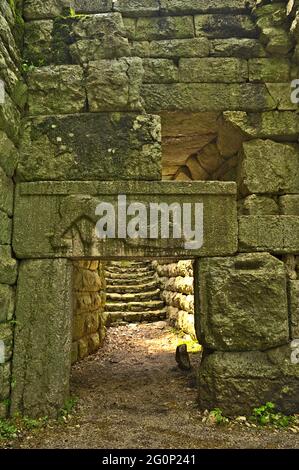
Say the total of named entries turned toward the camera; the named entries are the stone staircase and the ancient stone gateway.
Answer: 2

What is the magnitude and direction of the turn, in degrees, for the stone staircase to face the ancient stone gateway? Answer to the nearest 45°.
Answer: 0° — it already faces it

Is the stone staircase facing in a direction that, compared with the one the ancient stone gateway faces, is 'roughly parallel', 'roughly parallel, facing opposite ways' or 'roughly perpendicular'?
roughly parallel

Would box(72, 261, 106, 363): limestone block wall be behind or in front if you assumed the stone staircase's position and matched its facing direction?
in front

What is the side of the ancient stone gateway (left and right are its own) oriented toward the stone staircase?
back

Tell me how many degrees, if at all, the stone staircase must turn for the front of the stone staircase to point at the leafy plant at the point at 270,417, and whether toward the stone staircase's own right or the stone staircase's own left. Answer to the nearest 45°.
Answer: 0° — it already faces it

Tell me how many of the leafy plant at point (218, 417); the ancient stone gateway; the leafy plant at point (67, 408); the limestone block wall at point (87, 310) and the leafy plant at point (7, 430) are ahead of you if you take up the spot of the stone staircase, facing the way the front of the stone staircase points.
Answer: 5

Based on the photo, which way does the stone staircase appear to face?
toward the camera

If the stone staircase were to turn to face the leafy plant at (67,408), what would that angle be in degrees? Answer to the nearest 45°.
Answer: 0° — it already faces it

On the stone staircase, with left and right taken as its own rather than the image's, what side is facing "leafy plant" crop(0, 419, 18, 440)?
front
